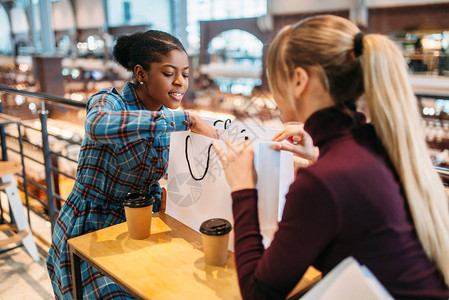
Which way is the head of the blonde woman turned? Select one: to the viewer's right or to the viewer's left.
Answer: to the viewer's left

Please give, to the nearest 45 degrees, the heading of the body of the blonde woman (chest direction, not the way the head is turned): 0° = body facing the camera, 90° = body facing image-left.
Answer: approximately 135°
